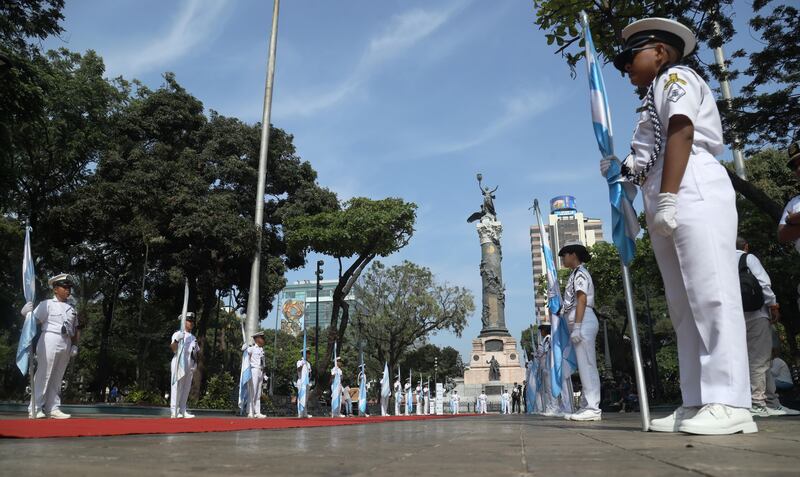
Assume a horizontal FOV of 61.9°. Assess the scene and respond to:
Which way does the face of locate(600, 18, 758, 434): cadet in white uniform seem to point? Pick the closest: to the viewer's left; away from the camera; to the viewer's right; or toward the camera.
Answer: to the viewer's left

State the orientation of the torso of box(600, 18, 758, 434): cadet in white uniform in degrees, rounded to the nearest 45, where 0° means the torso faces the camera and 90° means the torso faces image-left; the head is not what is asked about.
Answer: approximately 90°

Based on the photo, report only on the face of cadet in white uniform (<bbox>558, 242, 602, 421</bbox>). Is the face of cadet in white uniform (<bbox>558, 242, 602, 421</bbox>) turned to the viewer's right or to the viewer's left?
to the viewer's left

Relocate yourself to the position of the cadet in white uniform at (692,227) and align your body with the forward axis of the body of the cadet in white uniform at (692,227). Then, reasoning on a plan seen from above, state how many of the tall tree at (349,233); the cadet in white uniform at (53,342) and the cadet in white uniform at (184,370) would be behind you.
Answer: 0

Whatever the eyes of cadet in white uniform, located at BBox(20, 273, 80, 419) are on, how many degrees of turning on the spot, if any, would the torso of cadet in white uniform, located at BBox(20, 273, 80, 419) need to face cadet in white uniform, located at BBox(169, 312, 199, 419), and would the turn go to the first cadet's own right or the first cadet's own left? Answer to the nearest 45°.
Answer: approximately 90° to the first cadet's own left

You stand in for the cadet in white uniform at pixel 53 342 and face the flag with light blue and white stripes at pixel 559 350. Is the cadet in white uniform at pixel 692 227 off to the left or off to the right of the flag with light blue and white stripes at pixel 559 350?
right

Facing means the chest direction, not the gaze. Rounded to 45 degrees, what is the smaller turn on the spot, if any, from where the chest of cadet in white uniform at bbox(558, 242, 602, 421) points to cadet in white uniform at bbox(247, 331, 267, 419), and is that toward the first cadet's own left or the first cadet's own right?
approximately 45° to the first cadet's own right

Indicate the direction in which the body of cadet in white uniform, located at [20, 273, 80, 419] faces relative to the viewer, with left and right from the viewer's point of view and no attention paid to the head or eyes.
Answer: facing the viewer and to the right of the viewer

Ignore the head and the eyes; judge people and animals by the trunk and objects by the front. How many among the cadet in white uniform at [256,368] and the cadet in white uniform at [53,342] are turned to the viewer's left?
0

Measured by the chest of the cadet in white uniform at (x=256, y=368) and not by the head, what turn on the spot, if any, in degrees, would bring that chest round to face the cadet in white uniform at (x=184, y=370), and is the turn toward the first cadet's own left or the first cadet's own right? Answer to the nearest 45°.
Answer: approximately 90° to the first cadet's own right

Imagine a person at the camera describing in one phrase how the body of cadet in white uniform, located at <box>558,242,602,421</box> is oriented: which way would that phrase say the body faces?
to the viewer's left

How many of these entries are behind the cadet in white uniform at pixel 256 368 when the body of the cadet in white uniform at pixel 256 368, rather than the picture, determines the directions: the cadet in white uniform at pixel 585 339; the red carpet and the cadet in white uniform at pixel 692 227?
0
